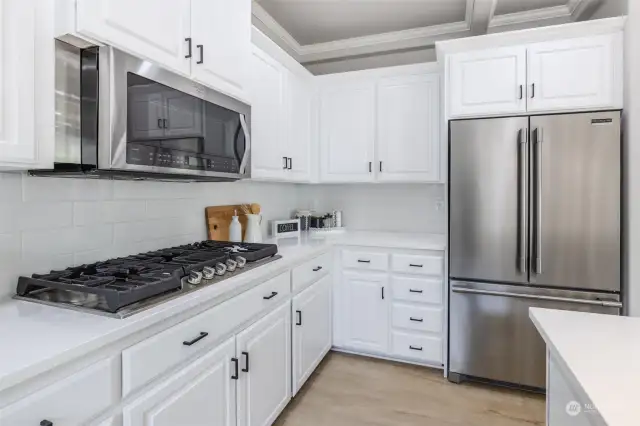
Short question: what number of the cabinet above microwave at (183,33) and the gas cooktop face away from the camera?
0

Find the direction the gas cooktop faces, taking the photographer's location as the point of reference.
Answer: facing the viewer and to the right of the viewer

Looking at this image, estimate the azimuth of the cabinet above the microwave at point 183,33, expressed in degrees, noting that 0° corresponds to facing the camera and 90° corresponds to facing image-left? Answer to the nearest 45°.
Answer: approximately 315°

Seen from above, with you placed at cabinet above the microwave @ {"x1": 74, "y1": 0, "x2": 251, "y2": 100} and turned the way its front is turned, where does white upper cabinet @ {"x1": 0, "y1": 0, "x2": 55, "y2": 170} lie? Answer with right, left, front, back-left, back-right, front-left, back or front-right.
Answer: right

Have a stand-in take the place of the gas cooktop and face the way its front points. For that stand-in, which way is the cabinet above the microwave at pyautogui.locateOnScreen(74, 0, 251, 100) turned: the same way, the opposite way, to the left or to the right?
the same way

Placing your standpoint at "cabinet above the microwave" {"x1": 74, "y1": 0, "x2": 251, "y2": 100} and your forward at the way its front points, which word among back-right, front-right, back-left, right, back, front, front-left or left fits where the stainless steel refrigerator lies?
front-left

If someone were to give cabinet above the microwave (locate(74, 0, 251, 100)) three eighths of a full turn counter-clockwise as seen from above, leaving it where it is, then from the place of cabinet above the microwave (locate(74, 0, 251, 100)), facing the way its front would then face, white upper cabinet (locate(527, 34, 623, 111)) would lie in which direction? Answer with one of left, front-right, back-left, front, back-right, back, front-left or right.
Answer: right

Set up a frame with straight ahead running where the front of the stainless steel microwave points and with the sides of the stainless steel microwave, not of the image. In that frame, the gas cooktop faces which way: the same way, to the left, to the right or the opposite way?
the same way

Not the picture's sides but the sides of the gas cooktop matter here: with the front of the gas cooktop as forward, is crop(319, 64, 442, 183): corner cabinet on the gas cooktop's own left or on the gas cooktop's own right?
on the gas cooktop's own left

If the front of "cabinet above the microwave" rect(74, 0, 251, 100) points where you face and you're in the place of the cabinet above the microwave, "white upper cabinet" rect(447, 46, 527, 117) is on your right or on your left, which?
on your left

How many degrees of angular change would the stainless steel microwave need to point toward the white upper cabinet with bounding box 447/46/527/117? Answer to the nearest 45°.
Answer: approximately 45° to its left
